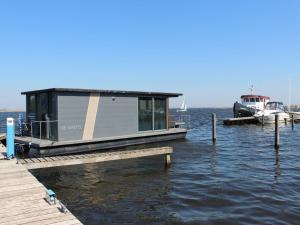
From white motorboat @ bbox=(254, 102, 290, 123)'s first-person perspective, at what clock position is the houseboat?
The houseboat is roughly at 11 o'clock from the white motorboat.

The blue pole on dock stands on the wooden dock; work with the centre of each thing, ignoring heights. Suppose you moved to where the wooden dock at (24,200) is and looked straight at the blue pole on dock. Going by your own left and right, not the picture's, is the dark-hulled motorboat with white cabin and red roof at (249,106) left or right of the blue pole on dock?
right

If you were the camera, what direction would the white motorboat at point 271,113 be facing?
facing the viewer and to the left of the viewer

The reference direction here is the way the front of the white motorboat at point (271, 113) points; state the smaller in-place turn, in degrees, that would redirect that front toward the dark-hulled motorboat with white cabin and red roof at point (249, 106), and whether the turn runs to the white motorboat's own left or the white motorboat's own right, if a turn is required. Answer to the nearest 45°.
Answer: approximately 90° to the white motorboat's own right

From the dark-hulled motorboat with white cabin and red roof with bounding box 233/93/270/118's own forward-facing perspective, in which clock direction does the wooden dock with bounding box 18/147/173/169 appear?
The wooden dock is roughly at 11 o'clock from the dark-hulled motorboat with white cabin and red roof.

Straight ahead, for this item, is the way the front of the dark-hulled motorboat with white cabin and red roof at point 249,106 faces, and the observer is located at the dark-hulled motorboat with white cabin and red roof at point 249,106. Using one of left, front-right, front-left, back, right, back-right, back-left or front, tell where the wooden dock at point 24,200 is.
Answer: front-left

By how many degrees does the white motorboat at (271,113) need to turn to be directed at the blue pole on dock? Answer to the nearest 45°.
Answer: approximately 45° to its left

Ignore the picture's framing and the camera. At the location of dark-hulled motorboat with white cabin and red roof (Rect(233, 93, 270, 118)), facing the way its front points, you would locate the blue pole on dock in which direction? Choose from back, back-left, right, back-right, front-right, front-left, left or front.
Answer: front-left

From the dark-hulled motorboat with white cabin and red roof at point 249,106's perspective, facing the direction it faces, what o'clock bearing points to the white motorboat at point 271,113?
the white motorboat at point 271,113 is roughly at 9 o'clock from the dark-hulled motorboat with white cabin and red roof at point 249,106.

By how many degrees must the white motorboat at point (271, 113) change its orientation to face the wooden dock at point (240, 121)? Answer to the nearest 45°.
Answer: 0° — it already faces it

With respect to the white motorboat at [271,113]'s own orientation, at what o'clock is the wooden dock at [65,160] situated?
The wooden dock is roughly at 11 o'clock from the white motorboat.

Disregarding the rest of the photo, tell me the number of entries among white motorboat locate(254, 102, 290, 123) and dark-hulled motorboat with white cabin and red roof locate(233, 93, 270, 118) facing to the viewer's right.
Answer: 0

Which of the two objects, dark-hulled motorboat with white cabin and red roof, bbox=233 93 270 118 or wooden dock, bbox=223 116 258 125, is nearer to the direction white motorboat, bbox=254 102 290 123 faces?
the wooden dock
